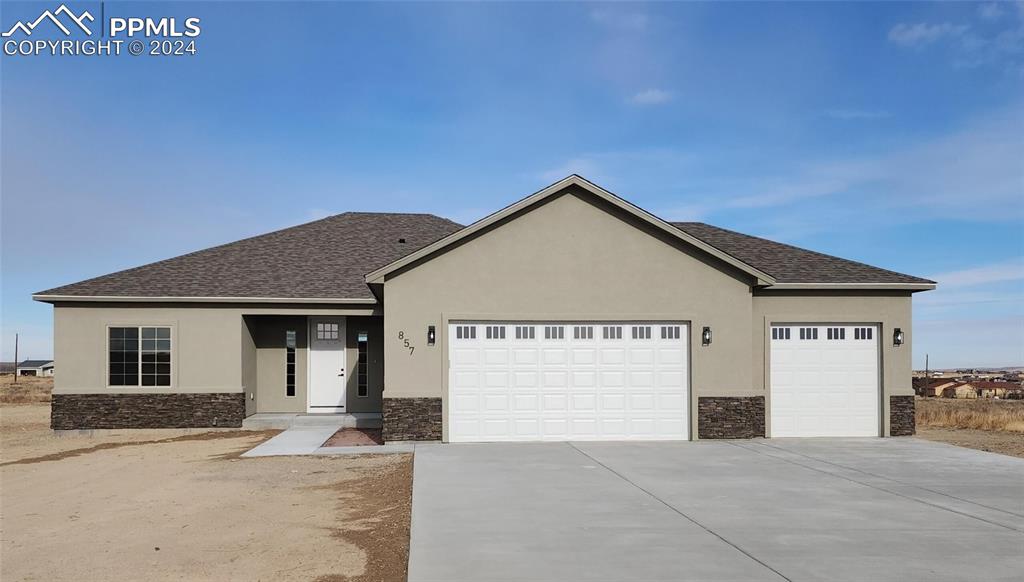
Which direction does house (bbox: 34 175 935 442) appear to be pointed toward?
toward the camera
